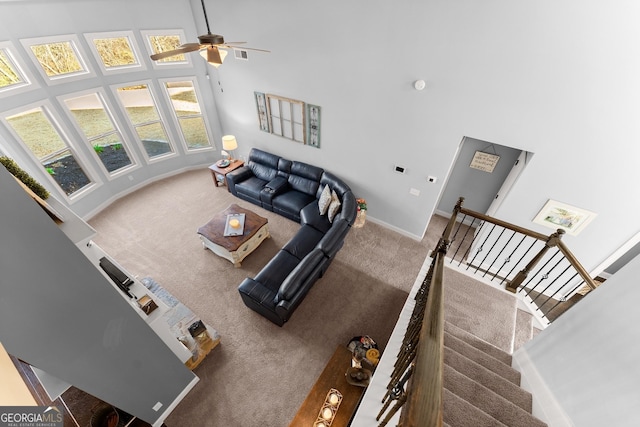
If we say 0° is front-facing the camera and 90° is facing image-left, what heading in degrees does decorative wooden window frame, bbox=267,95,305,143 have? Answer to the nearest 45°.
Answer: approximately 45°

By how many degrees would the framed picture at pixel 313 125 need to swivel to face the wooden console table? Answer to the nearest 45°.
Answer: approximately 45° to its left

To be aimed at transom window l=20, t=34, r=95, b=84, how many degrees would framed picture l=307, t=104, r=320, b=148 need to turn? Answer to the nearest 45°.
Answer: approximately 45° to its right

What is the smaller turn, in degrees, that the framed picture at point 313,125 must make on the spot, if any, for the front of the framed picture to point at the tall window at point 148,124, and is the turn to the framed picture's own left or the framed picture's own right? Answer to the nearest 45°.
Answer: approximately 45° to the framed picture's own right

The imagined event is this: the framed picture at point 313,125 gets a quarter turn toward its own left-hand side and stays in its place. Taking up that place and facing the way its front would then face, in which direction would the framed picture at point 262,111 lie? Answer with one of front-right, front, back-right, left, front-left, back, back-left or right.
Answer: back

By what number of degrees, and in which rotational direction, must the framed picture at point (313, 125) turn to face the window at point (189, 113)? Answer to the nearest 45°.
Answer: approximately 90° to its right

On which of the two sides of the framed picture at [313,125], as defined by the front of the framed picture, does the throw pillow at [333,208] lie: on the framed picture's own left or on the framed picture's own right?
on the framed picture's own left

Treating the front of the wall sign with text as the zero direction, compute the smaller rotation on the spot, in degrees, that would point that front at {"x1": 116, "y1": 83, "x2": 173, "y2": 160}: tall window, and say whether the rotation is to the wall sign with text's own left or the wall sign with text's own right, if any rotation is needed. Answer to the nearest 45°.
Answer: approximately 90° to the wall sign with text's own right

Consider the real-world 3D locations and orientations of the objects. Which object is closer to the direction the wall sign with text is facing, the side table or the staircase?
the staircase

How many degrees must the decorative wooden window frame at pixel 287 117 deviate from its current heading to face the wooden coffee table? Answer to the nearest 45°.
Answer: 0° — it already faces it

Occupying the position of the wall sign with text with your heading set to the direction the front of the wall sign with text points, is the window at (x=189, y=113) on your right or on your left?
on your right
